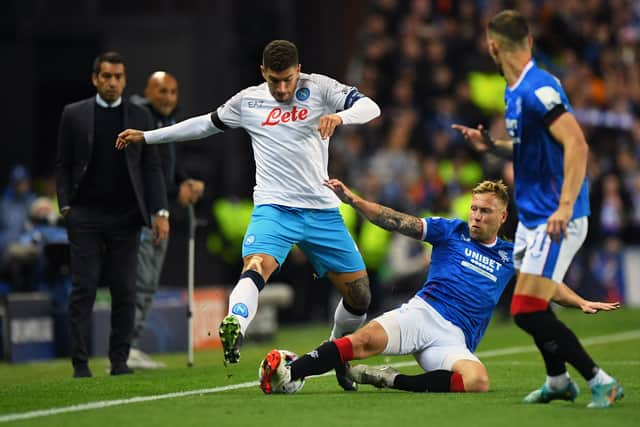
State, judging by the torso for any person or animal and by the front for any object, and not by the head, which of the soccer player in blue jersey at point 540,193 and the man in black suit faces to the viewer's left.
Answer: the soccer player in blue jersey

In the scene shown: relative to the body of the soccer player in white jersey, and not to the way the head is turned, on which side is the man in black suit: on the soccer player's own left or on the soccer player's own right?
on the soccer player's own right

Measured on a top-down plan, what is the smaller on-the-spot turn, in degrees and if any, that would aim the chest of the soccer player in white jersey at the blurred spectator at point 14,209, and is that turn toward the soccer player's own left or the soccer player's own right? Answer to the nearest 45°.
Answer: approximately 135° to the soccer player's own right

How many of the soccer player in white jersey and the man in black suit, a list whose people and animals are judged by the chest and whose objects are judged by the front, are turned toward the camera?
2

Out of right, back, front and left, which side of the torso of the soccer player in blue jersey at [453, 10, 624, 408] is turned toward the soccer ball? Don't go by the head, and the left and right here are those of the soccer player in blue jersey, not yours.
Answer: front

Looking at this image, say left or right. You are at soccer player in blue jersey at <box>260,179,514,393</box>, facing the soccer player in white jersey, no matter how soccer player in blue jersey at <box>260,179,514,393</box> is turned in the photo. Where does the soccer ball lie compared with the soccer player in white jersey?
left

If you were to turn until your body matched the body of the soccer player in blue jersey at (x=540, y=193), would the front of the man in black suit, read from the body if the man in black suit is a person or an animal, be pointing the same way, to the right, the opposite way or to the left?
to the left

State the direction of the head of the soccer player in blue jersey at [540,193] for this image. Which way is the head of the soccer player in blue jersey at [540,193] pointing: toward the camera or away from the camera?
away from the camera

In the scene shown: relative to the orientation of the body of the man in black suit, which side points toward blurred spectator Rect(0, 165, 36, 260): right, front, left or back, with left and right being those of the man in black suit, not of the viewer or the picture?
back

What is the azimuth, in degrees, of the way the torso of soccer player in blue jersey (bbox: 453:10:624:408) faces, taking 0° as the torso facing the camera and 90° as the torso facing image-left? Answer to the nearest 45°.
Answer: approximately 90°
